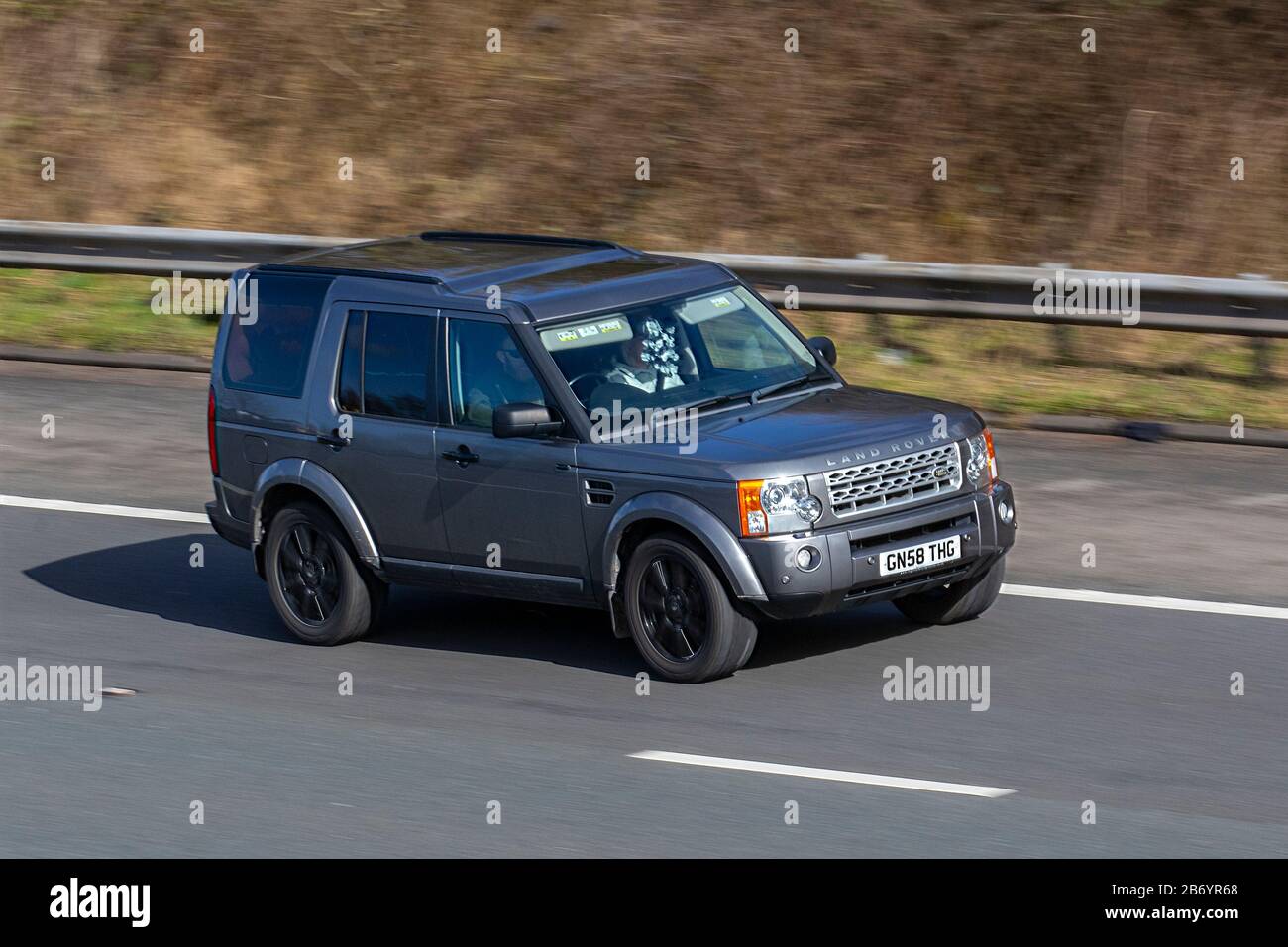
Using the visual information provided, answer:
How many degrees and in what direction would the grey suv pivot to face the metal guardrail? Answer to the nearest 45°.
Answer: approximately 135° to its left
